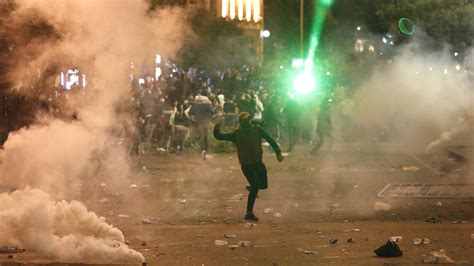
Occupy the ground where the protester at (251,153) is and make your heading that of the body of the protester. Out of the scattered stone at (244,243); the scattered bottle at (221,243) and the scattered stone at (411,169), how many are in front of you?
2

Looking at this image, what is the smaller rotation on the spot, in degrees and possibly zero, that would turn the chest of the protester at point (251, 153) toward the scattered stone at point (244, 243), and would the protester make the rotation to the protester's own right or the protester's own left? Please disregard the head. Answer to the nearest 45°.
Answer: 0° — they already face it

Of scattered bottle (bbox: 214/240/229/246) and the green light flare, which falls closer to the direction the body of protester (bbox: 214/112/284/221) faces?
the scattered bottle

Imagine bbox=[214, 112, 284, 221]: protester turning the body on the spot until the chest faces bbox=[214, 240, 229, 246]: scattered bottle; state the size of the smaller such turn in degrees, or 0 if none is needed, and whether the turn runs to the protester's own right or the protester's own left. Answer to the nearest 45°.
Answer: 0° — they already face it

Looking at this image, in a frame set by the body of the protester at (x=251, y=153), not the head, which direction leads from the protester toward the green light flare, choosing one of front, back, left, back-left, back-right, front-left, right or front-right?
back

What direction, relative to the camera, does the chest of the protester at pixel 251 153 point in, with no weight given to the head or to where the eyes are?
toward the camera

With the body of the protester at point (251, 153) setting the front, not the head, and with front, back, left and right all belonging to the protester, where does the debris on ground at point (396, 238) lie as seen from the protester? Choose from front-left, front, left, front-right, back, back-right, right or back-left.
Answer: front-left

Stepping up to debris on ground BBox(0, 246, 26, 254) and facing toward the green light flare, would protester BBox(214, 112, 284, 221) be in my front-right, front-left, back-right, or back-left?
front-right
